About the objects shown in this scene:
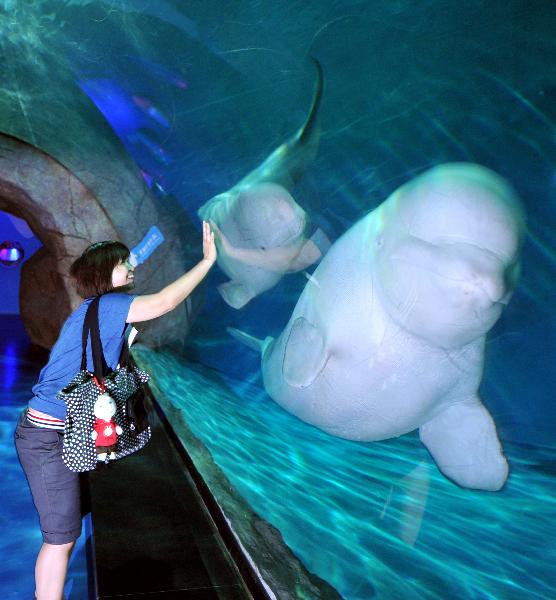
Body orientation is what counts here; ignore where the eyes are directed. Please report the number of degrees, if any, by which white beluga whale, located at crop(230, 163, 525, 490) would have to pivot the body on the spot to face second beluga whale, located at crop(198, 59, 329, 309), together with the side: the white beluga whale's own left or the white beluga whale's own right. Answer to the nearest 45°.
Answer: approximately 180°

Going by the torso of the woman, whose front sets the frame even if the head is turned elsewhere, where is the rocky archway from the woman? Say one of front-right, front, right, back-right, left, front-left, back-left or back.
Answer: left

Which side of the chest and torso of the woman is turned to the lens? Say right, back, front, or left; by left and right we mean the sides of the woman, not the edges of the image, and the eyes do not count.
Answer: right

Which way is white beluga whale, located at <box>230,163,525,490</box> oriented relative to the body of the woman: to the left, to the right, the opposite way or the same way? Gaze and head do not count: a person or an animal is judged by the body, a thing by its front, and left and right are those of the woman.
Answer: to the right

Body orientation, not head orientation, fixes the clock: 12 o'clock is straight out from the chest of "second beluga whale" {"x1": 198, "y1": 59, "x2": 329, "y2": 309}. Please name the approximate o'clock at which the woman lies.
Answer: The woman is roughly at 1 o'clock from the second beluga whale.

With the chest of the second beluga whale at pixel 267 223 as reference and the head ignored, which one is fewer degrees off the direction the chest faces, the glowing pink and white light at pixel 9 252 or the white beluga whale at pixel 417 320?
the white beluga whale

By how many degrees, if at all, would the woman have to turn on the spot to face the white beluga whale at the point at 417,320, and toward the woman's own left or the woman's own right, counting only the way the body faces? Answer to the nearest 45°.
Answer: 0° — they already face it

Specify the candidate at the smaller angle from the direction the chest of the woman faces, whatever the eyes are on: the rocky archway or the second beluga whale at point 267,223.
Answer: the second beluga whale

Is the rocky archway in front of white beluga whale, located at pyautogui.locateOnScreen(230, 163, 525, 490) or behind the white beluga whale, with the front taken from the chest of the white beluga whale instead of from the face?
behind
